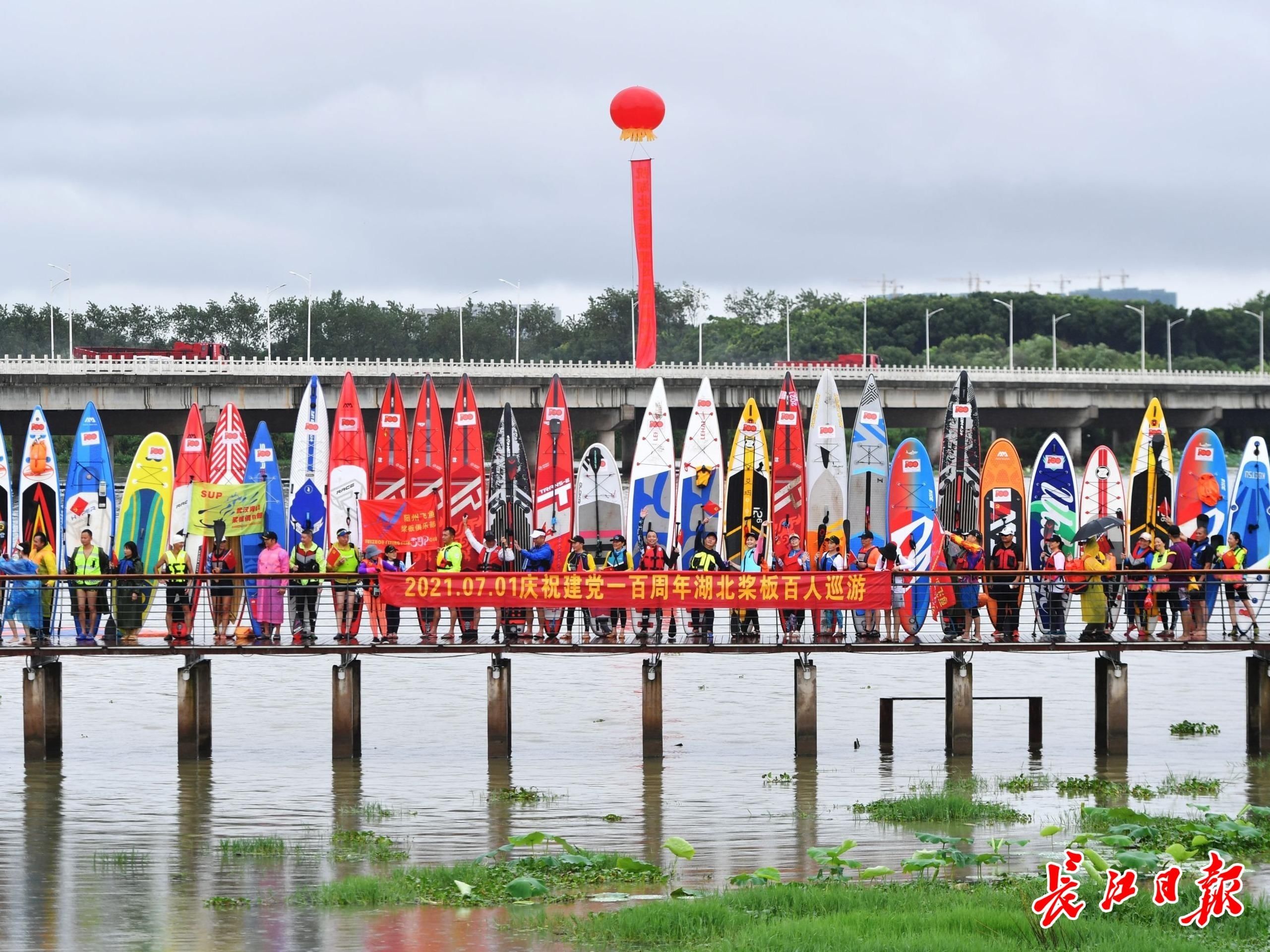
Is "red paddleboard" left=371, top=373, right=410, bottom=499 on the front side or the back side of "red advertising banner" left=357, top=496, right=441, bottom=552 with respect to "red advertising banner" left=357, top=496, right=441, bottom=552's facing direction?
on the back side

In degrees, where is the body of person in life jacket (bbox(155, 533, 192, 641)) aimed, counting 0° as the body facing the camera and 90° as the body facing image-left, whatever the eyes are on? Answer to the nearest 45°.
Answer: approximately 0°

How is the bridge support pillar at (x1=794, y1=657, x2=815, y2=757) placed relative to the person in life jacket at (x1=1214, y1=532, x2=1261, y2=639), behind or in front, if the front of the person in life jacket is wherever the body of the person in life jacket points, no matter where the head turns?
in front

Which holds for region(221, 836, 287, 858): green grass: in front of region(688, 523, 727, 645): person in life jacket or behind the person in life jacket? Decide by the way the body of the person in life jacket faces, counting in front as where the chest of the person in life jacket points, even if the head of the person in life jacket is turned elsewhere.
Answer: in front

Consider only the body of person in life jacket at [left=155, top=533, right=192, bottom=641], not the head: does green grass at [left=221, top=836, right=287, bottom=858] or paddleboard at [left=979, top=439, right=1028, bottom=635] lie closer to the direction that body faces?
the green grass

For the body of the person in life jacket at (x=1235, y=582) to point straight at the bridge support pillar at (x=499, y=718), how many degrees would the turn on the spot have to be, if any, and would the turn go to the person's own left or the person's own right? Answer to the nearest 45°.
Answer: approximately 45° to the person's own right
